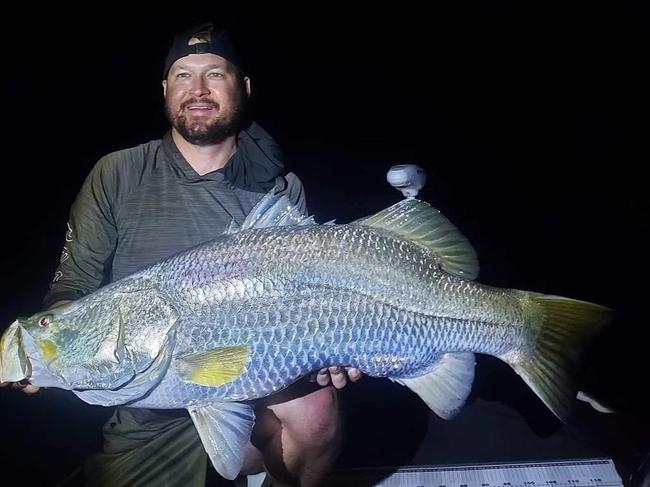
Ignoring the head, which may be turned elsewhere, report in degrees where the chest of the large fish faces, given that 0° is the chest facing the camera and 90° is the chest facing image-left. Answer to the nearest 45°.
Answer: approximately 90°

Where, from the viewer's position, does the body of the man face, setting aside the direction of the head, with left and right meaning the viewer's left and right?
facing the viewer

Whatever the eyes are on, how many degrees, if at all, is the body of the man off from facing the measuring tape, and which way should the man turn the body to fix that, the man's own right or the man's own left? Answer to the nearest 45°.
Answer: approximately 45° to the man's own left
